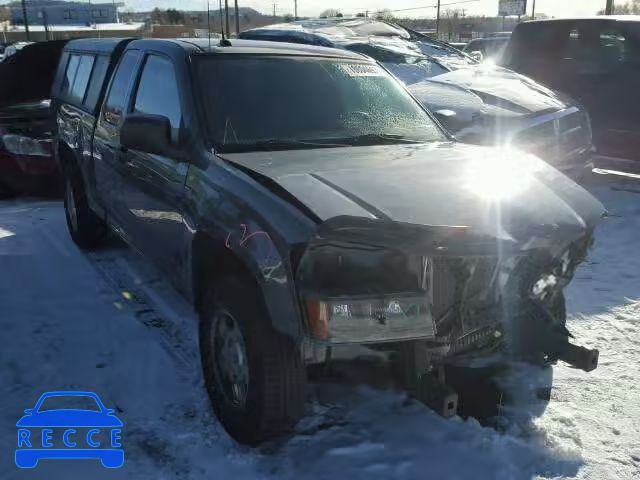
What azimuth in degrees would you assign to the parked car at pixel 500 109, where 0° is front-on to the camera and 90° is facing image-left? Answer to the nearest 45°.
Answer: approximately 315°

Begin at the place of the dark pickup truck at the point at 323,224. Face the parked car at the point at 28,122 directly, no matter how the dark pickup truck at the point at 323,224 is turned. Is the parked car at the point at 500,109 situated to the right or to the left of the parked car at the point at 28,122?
right

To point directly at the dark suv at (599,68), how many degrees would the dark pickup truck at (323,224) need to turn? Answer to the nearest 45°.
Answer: approximately 90° to its left

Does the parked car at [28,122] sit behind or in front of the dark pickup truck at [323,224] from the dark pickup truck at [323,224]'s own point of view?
behind

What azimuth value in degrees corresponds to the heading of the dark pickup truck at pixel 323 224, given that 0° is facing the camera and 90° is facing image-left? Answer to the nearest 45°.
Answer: approximately 315°

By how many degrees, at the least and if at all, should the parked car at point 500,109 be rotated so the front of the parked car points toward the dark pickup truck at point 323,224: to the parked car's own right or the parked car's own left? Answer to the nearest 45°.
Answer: approximately 45° to the parked car's own right

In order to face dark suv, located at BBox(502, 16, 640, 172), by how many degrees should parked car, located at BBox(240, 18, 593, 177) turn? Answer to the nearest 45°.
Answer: approximately 90° to its left
